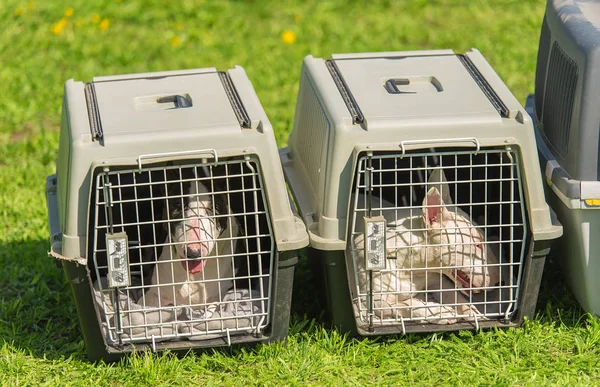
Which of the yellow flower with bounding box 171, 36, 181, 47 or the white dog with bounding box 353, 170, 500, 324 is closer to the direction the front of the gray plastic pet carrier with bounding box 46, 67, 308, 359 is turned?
the white dog

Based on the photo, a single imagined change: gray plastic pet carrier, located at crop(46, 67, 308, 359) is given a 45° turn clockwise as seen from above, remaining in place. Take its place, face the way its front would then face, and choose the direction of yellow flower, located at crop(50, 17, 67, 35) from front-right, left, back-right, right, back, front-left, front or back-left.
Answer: back-right

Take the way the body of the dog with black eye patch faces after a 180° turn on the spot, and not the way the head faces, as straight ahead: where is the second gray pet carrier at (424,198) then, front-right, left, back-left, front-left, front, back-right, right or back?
right

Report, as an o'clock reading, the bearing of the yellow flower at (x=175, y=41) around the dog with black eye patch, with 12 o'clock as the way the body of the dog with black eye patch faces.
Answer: The yellow flower is roughly at 6 o'clock from the dog with black eye patch.

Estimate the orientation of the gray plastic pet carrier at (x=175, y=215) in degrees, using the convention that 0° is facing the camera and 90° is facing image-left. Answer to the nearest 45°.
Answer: approximately 0°

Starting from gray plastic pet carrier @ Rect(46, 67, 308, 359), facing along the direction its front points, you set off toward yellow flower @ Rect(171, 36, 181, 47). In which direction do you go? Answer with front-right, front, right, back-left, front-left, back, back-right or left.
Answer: back

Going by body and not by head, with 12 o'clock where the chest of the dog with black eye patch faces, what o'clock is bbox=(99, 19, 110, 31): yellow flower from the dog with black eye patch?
The yellow flower is roughly at 6 o'clock from the dog with black eye patch.

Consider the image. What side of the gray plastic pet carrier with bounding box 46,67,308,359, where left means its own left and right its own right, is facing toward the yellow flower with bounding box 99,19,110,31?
back

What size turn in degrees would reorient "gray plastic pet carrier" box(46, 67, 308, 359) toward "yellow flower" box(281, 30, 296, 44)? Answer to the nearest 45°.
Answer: approximately 180°

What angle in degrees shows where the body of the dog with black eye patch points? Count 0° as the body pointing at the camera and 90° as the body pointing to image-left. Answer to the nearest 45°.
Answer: approximately 0°

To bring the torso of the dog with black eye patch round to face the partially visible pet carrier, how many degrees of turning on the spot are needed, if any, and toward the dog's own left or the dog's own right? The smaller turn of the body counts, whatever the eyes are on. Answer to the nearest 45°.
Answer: approximately 90° to the dog's own left

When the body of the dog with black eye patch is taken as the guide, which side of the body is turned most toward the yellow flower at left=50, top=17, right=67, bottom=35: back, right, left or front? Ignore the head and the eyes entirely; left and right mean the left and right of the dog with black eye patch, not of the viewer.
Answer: back
